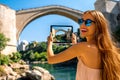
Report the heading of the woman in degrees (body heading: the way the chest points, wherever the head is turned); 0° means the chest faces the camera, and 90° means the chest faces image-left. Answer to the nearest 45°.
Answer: approximately 135°
